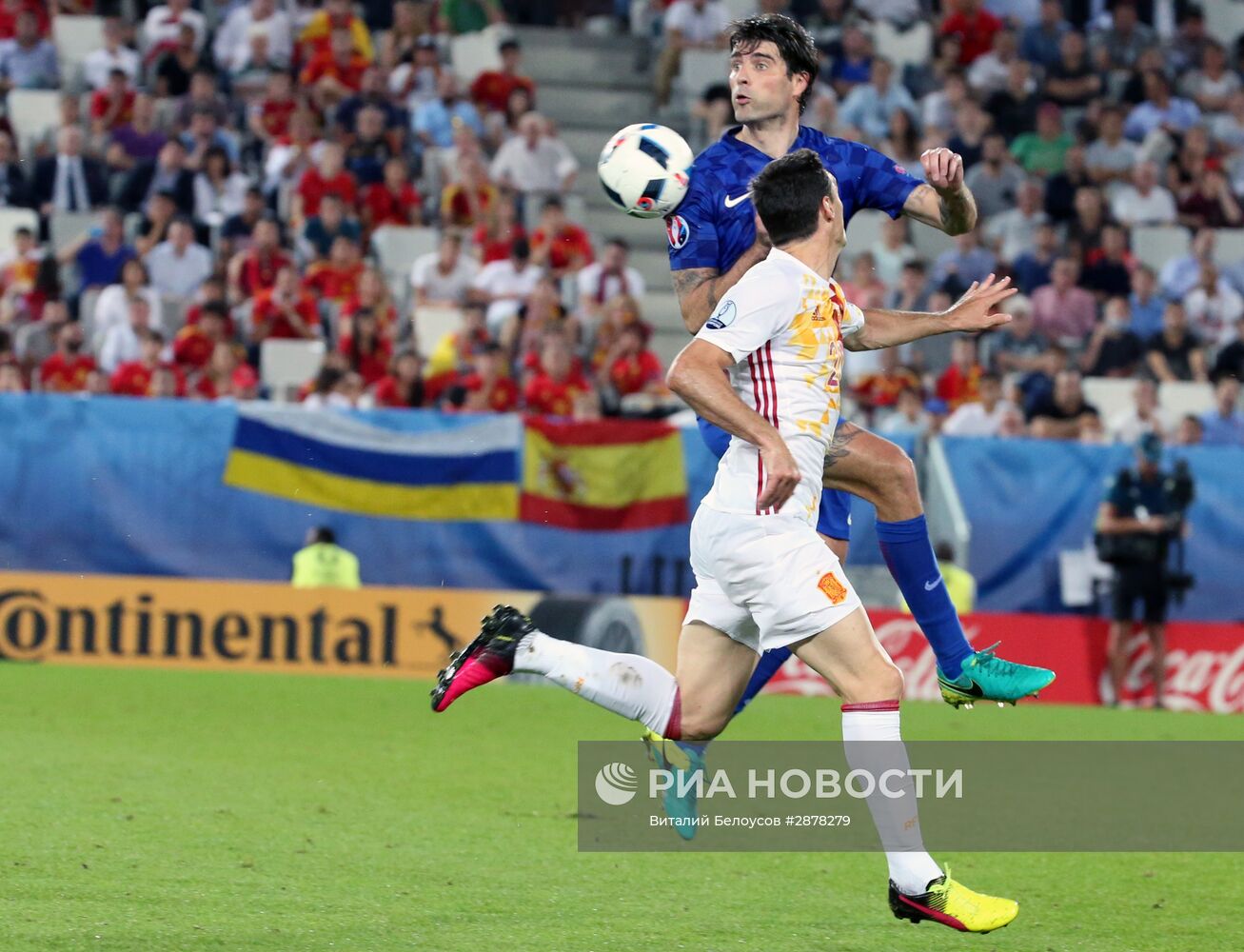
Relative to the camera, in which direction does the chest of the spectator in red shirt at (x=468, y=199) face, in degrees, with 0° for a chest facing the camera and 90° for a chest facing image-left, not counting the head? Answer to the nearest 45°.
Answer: approximately 0°

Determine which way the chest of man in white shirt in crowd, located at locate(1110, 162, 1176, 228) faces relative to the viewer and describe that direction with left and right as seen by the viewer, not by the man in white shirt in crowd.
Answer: facing the viewer

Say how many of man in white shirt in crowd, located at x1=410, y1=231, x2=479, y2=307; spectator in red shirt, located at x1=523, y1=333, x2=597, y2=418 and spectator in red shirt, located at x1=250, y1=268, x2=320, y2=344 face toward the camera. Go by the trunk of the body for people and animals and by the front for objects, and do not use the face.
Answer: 3

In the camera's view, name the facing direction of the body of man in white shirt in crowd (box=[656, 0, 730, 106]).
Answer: toward the camera

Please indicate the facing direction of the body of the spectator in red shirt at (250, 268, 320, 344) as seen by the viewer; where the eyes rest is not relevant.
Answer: toward the camera

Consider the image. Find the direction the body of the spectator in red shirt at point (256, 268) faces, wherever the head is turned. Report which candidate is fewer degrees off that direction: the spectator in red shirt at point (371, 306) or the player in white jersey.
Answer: the player in white jersey

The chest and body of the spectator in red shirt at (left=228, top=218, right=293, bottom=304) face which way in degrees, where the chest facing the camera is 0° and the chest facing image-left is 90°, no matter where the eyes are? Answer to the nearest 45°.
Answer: approximately 0°

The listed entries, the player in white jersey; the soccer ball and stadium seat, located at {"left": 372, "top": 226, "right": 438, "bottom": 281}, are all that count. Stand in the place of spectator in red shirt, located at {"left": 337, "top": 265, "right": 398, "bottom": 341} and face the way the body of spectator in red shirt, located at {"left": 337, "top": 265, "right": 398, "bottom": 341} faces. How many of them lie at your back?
1

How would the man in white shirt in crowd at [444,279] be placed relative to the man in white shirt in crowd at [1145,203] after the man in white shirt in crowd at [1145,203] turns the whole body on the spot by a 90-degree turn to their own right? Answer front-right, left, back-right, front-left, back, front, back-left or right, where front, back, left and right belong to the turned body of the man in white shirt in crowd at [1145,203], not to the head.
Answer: front-left

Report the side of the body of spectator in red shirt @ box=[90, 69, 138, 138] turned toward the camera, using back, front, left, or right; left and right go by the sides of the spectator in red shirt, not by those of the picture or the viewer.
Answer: front

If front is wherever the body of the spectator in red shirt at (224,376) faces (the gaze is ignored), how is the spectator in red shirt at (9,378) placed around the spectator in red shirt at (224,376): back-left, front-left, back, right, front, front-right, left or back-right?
right
